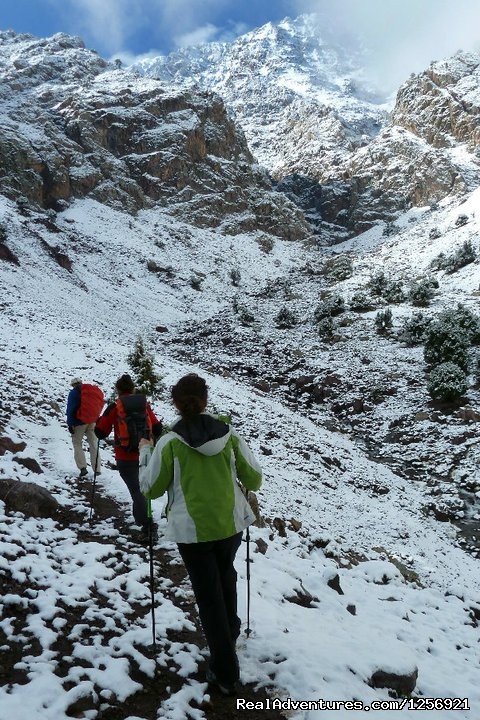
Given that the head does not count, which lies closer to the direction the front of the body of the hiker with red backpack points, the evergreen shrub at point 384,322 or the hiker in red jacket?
the evergreen shrub

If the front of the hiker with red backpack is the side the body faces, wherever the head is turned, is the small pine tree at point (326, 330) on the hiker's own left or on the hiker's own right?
on the hiker's own right

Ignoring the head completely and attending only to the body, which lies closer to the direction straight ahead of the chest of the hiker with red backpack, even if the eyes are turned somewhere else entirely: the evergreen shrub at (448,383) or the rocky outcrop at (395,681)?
the evergreen shrub

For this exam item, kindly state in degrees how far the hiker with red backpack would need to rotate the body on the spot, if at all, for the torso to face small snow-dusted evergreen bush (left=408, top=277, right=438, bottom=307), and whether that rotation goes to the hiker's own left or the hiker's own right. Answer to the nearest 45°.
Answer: approximately 90° to the hiker's own right

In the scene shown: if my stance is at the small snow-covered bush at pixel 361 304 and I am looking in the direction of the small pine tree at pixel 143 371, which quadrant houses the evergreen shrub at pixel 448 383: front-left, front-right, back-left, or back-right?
front-left

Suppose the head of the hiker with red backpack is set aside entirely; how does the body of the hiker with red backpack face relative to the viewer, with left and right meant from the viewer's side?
facing away from the viewer and to the left of the viewer

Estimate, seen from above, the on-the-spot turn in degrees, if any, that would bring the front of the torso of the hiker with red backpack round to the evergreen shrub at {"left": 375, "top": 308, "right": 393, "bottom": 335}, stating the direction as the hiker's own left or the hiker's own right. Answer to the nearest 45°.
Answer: approximately 90° to the hiker's own right

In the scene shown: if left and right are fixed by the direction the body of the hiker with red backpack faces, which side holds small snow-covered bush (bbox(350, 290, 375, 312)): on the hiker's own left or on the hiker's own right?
on the hiker's own right

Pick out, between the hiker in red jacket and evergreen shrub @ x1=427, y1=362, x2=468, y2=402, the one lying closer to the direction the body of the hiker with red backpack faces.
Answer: the evergreen shrub

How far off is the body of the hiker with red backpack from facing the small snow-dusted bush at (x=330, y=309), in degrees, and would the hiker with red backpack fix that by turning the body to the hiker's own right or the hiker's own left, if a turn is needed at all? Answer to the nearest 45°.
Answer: approximately 90° to the hiker's own right
